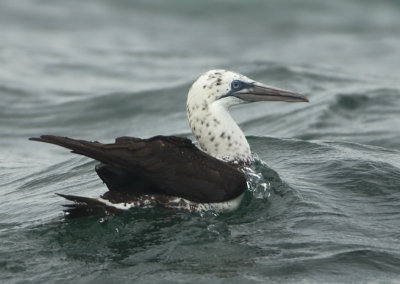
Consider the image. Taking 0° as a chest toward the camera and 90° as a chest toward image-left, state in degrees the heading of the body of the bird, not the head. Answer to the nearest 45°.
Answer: approximately 270°
